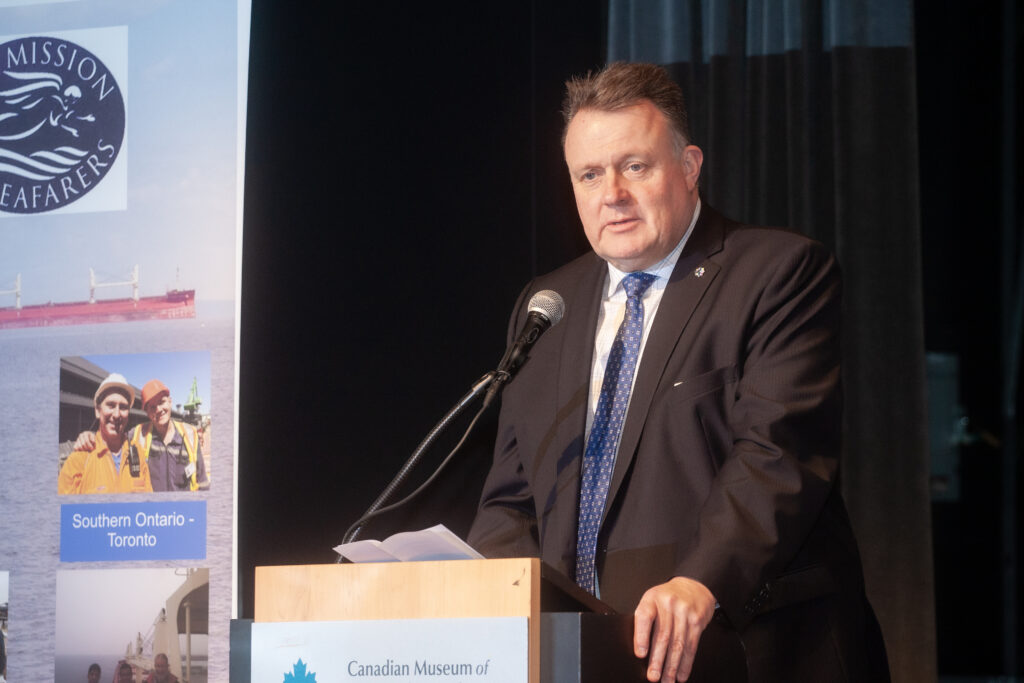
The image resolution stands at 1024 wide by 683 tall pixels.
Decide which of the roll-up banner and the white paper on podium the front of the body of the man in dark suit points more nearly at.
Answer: the white paper on podium

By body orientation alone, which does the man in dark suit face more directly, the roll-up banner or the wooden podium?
the wooden podium

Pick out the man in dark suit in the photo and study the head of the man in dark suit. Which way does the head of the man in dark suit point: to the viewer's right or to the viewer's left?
to the viewer's left

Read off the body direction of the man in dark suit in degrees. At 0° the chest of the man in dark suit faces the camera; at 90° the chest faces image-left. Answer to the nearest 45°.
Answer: approximately 45°

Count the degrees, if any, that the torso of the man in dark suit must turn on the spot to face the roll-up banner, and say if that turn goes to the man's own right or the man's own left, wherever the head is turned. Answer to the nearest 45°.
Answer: approximately 90° to the man's own right

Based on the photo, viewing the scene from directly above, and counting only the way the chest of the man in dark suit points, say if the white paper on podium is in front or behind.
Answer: in front
